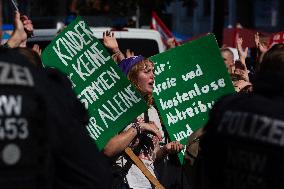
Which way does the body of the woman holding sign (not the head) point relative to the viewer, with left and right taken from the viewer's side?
facing the viewer and to the right of the viewer

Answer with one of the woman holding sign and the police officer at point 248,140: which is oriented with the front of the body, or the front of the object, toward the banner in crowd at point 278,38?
the police officer

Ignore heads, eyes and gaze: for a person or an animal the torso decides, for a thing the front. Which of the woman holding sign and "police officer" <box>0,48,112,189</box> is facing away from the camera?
the police officer

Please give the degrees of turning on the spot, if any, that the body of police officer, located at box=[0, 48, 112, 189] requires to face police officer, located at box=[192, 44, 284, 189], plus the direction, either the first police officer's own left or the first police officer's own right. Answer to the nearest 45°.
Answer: approximately 90° to the first police officer's own right

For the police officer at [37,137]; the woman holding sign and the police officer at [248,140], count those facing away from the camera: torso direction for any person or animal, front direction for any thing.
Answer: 2

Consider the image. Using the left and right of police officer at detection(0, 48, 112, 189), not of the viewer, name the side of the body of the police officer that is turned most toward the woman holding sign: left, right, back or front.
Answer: front

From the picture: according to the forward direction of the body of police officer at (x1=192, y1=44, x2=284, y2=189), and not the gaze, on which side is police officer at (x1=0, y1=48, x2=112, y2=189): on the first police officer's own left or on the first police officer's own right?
on the first police officer's own left

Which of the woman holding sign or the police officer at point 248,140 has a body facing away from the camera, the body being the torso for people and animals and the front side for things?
the police officer

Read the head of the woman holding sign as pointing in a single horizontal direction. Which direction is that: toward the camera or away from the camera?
toward the camera

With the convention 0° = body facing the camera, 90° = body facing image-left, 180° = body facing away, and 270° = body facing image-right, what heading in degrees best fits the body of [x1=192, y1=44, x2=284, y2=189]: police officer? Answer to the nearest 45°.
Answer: approximately 180°

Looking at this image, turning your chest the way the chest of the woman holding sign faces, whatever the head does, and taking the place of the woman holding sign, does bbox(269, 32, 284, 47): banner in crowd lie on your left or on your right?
on your left

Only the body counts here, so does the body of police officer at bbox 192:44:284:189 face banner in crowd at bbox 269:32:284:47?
yes

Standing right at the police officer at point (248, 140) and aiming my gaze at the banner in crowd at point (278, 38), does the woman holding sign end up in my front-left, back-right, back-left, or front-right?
front-left

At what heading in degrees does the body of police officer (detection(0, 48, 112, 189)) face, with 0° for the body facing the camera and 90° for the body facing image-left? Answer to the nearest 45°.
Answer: approximately 180°
